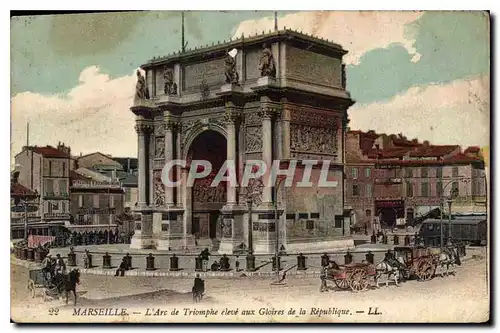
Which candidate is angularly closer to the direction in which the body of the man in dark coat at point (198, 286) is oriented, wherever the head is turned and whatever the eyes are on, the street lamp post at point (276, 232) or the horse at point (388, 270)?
the street lamp post

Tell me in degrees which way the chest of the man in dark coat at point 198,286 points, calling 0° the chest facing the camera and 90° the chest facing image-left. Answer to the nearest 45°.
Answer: approximately 180°

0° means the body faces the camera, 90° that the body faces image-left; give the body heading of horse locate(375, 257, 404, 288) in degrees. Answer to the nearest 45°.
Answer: approximately 270°

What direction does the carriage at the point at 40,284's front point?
to the viewer's right

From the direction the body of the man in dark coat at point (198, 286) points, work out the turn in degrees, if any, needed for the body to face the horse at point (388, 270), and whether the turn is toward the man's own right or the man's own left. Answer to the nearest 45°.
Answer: approximately 90° to the man's own right

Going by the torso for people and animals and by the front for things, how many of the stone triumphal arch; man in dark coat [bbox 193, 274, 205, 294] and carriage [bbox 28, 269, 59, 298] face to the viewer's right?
1

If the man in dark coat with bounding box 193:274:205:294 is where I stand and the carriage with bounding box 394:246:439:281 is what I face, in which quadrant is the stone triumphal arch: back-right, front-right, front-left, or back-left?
front-left

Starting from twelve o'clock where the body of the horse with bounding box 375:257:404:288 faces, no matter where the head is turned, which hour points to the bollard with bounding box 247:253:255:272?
The bollard is roughly at 6 o'clock from the horse.

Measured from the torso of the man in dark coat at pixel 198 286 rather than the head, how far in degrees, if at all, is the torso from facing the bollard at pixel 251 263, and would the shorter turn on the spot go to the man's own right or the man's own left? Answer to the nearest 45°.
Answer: approximately 45° to the man's own right

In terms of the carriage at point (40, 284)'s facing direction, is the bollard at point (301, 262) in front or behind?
in front

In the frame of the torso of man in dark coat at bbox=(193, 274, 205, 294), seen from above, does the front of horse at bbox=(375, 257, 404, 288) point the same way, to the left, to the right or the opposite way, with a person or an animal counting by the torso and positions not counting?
to the right

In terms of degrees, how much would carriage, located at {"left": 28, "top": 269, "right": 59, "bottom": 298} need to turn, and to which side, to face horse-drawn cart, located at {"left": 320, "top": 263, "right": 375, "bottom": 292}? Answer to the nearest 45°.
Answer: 0° — it already faces it
